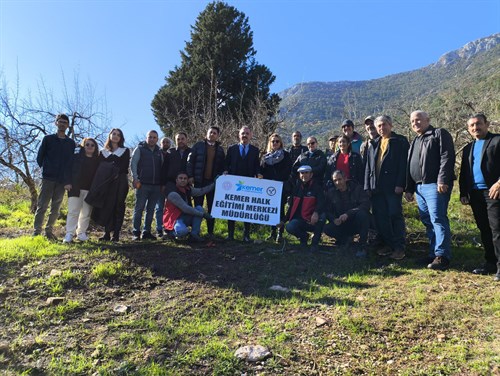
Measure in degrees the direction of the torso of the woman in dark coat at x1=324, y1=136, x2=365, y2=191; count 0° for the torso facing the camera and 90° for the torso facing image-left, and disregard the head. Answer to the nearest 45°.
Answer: approximately 0°

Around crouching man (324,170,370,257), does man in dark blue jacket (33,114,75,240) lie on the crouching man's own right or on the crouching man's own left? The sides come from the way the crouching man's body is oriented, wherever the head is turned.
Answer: on the crouching man's own right

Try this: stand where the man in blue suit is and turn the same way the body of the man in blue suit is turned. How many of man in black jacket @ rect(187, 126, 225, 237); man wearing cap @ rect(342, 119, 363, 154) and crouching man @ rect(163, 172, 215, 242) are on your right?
2

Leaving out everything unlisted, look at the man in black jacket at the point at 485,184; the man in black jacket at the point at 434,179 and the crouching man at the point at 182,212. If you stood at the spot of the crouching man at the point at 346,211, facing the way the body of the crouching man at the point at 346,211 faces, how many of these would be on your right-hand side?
1

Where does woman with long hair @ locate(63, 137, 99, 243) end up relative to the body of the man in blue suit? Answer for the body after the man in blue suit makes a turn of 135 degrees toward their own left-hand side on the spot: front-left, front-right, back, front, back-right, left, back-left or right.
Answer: back-left

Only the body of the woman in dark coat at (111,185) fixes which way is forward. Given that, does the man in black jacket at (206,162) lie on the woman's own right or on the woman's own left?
on the woman's own left

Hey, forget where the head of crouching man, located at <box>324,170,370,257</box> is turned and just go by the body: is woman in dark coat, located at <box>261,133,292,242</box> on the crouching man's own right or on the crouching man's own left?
on the crouching man's own right

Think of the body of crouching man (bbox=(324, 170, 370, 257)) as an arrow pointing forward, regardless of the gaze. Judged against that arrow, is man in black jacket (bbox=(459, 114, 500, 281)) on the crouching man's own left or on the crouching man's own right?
on the crouching man's own left

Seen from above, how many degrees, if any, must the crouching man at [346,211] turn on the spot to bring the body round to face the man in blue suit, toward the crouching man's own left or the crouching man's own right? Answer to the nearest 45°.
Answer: approximately 90° to the crouching man's own right

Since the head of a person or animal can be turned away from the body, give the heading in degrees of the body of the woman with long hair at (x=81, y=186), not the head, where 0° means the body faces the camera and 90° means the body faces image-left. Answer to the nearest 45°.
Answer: approximately 0°
